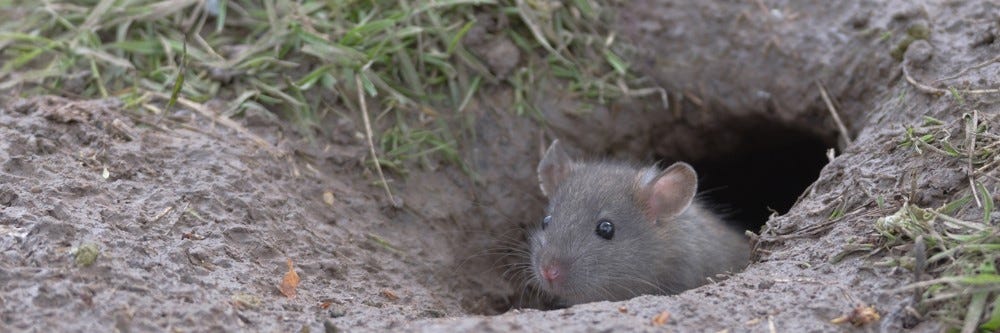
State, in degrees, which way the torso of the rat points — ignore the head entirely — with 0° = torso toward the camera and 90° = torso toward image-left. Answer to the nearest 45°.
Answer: approximately 45°

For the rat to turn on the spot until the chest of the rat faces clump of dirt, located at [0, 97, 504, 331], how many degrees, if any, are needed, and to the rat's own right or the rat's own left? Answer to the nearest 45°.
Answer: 0° — it already faces it
